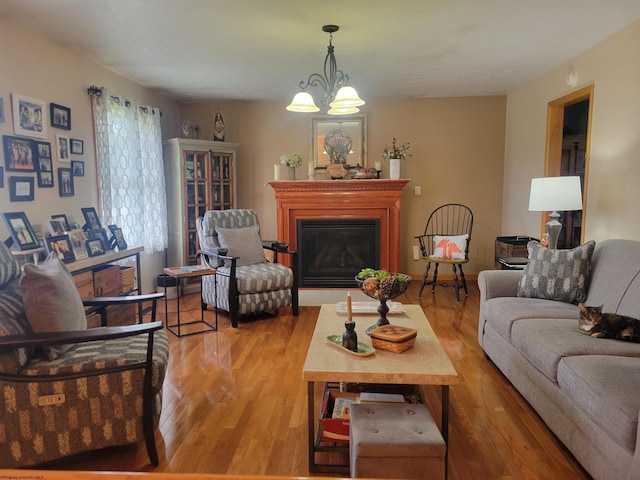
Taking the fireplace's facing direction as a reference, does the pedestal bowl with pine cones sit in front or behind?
in front

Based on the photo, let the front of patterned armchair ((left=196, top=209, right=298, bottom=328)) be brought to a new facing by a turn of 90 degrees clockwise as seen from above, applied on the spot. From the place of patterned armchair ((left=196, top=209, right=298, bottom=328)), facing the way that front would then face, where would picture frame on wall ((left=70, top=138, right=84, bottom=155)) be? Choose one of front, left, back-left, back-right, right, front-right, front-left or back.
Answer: front-right

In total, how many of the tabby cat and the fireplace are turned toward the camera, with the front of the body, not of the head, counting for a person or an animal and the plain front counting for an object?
1

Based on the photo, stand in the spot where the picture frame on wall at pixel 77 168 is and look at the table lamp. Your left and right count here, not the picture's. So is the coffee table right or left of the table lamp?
right

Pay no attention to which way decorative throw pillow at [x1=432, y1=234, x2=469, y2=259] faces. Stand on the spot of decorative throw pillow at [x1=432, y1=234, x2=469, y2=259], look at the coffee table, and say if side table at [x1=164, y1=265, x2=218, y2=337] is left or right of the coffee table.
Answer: right

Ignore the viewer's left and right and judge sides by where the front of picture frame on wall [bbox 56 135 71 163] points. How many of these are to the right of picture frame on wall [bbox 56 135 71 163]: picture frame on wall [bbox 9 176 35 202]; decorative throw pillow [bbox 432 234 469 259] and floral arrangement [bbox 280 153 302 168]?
1

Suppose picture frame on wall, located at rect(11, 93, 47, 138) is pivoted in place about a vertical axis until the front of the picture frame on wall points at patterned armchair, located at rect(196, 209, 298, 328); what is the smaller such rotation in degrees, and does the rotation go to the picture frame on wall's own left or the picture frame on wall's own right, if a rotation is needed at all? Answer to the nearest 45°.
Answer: approximately 45° to the picture frame on wall's own left

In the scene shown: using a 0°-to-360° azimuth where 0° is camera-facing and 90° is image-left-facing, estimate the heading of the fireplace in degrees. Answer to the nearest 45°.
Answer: approximately 0°

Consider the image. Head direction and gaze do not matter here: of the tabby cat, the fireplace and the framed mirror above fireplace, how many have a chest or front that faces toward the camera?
2

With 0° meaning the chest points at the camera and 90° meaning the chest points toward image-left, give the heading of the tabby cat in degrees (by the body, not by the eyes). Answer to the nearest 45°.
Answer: approximately 90°

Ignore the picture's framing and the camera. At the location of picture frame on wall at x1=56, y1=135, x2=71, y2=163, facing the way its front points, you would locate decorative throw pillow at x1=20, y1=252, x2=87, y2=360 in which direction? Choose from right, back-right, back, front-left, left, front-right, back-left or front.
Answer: front-right

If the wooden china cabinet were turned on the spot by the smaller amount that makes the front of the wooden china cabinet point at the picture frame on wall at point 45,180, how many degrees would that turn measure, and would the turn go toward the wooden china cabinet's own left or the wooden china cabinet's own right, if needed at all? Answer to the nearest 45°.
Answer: approximately 90° to the wooden china cabinet's own right
